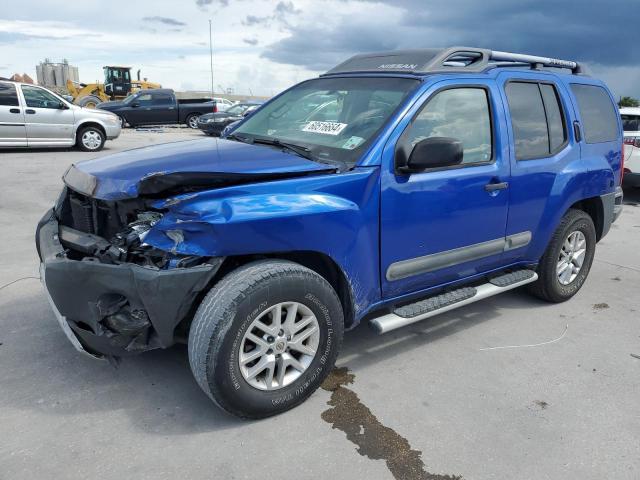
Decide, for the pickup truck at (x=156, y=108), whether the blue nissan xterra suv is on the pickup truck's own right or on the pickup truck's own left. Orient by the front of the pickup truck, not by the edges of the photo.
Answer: on the pickup truck's own left

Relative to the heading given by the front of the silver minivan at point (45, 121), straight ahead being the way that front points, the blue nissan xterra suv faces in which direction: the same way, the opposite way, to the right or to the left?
the opposite way

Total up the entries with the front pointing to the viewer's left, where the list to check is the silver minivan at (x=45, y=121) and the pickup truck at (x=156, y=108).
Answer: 1

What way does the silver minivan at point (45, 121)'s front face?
to the viewer's right

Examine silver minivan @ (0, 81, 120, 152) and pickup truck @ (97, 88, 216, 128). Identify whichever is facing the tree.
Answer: silver minivan @ (0, 81, 120, 152)

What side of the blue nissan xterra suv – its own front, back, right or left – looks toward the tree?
back

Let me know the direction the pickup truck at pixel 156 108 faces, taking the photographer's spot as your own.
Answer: facing to the left of the viewer

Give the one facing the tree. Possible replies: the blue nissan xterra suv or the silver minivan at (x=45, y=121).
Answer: the silver minivan

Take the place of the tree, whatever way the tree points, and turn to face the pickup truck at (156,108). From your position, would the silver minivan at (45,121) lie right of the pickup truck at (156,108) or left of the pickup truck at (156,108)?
left

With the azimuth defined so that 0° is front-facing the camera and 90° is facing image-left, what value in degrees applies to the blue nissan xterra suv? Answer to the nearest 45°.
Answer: approximately 45°

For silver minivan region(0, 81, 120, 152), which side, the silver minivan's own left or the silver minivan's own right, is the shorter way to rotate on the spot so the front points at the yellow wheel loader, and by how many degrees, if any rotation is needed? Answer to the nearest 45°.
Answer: approximately 90° to the silver minivan's own left
